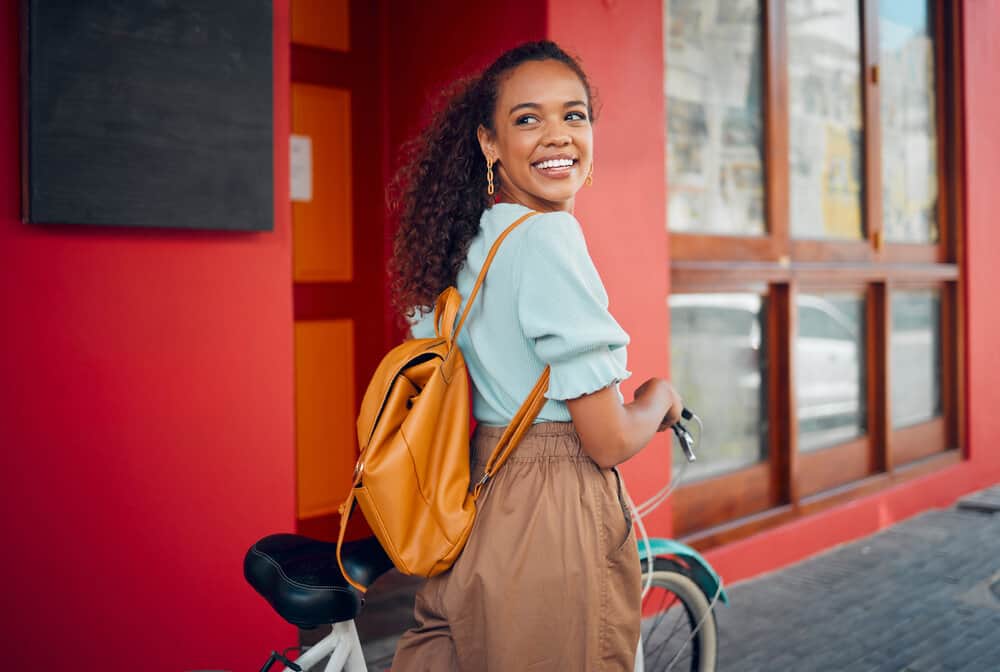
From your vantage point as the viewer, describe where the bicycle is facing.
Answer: facing away from the viewer and to the right of the viewer

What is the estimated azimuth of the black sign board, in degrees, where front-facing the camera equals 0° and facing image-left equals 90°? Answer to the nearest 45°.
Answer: approximately 0°

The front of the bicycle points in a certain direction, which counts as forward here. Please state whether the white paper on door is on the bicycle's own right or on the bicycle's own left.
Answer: on the bicycle's own left

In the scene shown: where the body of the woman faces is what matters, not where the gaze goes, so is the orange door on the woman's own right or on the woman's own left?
on the woman's own left

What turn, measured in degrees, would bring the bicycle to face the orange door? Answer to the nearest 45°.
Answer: approximately 45° to its left

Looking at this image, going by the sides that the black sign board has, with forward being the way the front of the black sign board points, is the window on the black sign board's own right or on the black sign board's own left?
on the black sign board's own left

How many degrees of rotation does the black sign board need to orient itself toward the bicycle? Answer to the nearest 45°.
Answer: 0° — it already faces it

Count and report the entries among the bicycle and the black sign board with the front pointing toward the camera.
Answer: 1

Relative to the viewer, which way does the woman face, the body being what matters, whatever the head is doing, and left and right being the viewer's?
facing away from the viewer and to the right of the viewer
